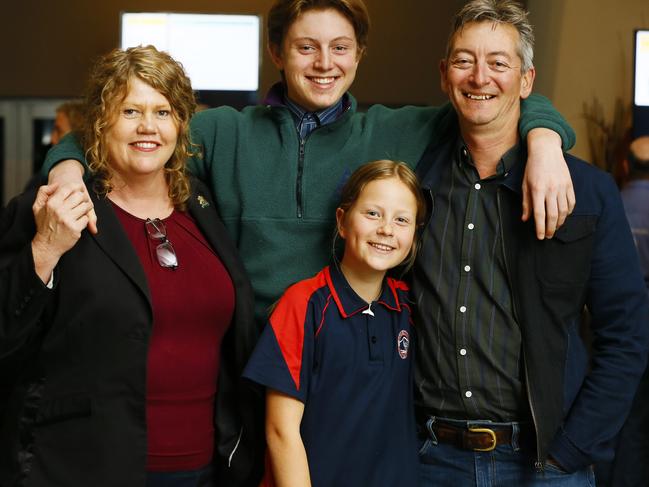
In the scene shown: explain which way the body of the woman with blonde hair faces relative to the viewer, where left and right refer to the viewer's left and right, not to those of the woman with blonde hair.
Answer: facing the viewer and to the right of the viewer

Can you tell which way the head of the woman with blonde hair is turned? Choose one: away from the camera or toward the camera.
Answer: toward the camera

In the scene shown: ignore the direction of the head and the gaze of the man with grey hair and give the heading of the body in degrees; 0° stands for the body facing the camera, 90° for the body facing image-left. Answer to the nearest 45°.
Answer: approximately 45°

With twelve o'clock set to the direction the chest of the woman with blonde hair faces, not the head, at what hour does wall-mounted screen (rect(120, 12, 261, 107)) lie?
The wall-mounted screen is roughly at 8 o'clock from the woman with blonde hair.

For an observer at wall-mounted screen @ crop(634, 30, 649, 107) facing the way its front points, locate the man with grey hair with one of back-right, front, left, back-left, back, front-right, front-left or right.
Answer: front

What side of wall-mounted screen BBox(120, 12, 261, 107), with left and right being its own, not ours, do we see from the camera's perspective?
front

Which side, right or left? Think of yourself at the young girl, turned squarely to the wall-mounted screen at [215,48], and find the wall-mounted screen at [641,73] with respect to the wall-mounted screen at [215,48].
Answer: right

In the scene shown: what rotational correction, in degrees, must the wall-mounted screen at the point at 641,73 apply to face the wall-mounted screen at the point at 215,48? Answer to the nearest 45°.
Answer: approximately 90° to its right

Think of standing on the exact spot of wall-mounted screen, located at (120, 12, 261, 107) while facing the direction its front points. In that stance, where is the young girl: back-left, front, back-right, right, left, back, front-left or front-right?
front

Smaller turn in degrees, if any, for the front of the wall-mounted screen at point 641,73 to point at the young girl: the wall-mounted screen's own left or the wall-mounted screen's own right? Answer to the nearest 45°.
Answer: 0° — it already faces them

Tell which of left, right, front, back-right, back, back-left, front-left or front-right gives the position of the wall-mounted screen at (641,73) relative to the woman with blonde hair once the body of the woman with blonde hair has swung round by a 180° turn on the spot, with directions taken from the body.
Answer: right

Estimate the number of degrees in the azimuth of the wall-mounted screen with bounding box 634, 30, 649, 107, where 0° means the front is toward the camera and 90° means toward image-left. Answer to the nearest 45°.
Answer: approximately 0°

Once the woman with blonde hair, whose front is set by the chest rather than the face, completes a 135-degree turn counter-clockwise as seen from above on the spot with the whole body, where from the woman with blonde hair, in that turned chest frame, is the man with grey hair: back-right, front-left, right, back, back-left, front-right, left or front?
right

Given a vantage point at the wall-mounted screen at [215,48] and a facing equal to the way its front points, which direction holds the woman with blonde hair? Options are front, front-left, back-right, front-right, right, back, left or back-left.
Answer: front

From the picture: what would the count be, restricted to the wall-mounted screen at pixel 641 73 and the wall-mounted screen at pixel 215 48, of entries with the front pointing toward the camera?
2
